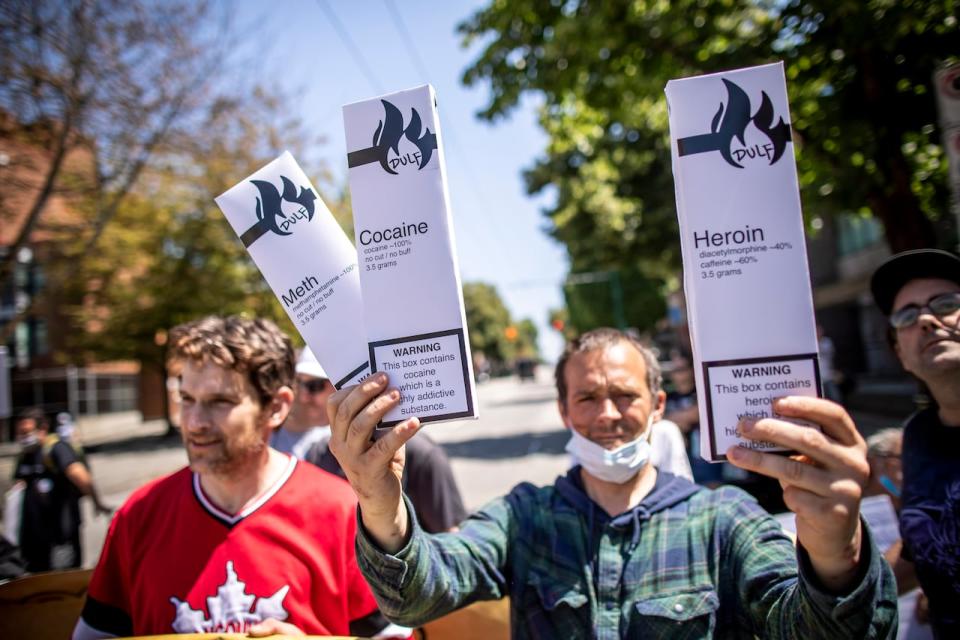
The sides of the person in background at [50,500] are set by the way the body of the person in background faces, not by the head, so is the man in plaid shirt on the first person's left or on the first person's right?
on the first person's left

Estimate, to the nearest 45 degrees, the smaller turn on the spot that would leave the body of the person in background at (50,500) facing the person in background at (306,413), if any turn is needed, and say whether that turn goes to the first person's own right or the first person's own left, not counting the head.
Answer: approximately 90° to the first person's own left

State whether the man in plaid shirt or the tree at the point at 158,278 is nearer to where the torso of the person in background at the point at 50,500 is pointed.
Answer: the man in plaid shirt

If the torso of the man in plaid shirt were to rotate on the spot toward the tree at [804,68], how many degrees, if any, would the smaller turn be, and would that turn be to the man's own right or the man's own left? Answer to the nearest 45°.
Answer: approximately 135° to the man's own left

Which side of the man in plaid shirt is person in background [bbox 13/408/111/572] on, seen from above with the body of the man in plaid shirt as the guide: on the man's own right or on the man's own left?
on the man's own right

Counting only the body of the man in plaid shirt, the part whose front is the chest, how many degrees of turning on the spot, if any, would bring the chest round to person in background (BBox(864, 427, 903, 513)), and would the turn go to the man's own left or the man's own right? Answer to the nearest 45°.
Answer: approximately 135° to the man's own left

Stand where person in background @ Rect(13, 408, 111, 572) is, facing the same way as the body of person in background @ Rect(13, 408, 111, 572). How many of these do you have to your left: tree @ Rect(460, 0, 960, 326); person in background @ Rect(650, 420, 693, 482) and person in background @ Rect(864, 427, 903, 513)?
3

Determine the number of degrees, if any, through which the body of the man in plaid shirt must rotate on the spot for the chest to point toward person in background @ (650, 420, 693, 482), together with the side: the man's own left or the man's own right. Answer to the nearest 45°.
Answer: approximately 180°

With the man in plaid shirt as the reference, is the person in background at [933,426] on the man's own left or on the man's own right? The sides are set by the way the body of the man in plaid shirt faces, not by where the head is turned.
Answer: on the man's own left

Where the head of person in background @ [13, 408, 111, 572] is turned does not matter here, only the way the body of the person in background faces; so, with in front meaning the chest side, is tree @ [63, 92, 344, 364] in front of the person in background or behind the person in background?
behind

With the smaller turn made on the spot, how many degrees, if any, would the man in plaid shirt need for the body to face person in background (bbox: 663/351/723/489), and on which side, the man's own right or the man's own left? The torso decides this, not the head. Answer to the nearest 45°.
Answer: approximately 180°

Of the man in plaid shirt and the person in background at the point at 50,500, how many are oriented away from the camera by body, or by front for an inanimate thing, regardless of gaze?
0
